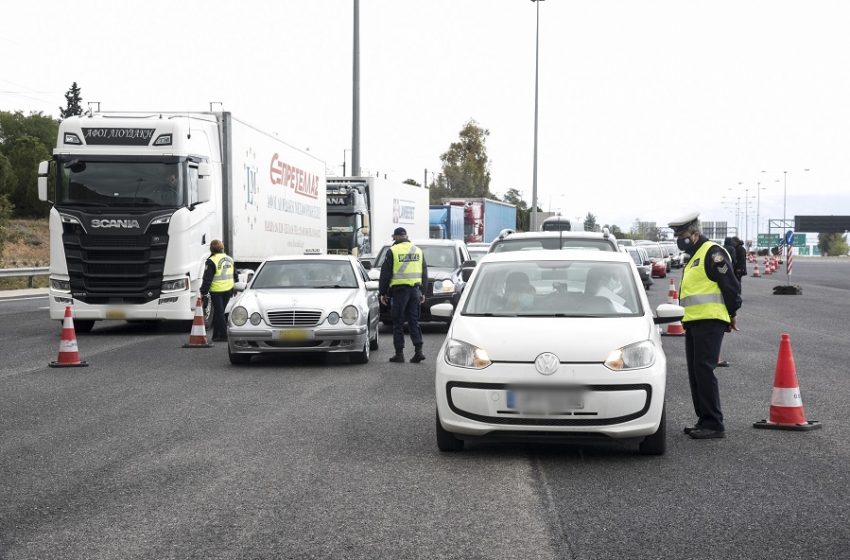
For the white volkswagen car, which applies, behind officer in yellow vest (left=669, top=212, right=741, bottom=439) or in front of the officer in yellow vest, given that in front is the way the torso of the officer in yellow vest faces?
in front

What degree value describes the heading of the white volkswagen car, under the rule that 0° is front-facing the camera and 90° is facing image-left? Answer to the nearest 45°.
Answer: approximately 0°

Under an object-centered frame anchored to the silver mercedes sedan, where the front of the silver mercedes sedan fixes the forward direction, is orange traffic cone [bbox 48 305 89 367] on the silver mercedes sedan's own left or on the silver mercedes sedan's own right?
on the silver mercedes sedan's own right

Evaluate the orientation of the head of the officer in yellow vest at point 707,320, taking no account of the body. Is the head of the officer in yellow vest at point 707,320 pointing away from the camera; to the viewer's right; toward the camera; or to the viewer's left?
to the viewer's left

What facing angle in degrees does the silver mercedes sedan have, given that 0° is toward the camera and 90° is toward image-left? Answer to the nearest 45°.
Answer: approximately 0°

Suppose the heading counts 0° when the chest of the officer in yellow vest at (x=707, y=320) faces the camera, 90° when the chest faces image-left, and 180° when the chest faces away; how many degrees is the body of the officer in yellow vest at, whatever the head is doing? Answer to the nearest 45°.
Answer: approximately 45°

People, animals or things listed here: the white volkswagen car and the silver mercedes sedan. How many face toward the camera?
2

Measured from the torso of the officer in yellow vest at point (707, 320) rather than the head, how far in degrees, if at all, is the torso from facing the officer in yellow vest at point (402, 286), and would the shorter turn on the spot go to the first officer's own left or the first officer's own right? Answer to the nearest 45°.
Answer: approximately 90° to the first officer's own right

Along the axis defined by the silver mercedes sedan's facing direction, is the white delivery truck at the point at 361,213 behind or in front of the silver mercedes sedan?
behind

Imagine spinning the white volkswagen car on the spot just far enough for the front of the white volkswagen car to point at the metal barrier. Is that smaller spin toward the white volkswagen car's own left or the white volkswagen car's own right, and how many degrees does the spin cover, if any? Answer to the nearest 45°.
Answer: approximately 135° to the white volkswagen car's own right

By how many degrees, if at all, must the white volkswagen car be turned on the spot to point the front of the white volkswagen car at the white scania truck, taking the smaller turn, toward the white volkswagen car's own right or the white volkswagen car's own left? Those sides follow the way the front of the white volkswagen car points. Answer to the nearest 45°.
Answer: approximately 135° to the white volkswagen car's own right
